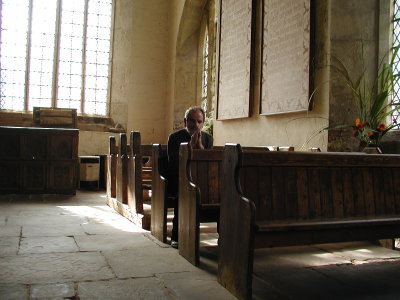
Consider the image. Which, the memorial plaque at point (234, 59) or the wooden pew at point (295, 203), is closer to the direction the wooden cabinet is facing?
the wooden pew

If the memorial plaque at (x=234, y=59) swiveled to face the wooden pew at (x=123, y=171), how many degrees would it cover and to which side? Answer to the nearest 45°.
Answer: approximately 45° to its right

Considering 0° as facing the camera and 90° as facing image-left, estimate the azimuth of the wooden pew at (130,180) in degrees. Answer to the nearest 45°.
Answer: approximately 315°

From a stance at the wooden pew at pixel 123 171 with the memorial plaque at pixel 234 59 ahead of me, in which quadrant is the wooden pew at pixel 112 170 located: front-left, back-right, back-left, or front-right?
front-left

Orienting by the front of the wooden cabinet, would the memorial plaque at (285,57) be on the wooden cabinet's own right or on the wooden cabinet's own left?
on the wooden cabinet's own left

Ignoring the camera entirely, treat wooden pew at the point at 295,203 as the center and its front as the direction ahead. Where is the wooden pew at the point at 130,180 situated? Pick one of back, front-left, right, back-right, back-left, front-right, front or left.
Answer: back

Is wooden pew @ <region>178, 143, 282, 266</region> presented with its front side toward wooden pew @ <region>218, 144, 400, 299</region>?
yes

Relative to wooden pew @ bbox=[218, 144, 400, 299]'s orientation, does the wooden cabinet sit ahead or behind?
behind

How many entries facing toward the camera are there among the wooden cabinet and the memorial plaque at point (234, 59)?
2

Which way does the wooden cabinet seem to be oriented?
toward the camera

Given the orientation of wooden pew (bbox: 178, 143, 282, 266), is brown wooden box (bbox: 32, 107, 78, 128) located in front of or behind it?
behind

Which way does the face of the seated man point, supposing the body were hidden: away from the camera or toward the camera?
toward the camera

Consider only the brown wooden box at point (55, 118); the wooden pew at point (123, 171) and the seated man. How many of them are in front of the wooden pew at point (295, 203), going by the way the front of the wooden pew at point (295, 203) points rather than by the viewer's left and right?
0

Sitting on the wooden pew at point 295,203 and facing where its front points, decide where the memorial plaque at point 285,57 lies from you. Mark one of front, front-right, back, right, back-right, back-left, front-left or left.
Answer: back-left

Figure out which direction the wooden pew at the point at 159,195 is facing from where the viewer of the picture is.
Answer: facing the viewer and to the right of the viewer

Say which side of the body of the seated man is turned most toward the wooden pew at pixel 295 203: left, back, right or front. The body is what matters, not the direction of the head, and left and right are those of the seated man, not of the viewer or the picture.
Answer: front

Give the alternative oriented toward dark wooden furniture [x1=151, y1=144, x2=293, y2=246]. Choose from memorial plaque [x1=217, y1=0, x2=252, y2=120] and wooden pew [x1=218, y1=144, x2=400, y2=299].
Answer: the memorial plaque

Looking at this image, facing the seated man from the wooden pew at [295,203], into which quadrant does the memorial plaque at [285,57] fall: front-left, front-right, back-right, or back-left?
front-right

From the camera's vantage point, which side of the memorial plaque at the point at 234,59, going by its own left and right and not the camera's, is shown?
front
